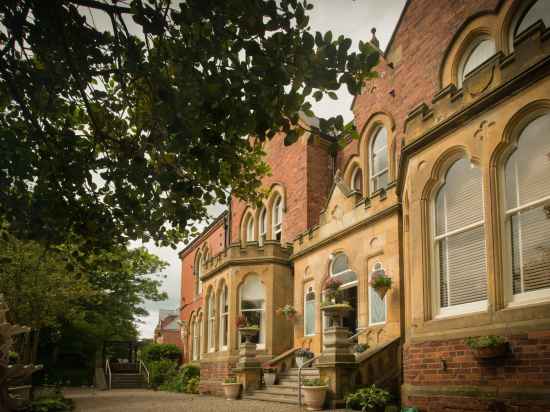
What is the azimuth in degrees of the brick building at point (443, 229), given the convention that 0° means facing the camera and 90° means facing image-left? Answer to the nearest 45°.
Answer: approximately 45°

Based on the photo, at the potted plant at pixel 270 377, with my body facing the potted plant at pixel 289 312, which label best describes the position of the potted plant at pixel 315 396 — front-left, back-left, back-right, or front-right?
back-right

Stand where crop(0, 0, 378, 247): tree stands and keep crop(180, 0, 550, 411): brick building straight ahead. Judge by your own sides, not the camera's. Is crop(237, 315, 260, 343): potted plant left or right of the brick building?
left

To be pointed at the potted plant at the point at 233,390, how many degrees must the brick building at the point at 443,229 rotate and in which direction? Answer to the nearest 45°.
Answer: approximately 90° to its right

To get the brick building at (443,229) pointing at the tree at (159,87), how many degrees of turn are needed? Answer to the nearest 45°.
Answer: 0° — it already faces it

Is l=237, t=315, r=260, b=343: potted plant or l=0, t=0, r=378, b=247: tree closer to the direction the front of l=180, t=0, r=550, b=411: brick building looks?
the tree

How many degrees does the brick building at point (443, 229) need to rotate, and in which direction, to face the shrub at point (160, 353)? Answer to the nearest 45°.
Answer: approximately 90° to its right

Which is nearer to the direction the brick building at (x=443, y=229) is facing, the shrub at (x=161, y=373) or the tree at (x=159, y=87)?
the tree

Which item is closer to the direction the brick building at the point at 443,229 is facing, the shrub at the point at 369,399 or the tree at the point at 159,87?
the tree
